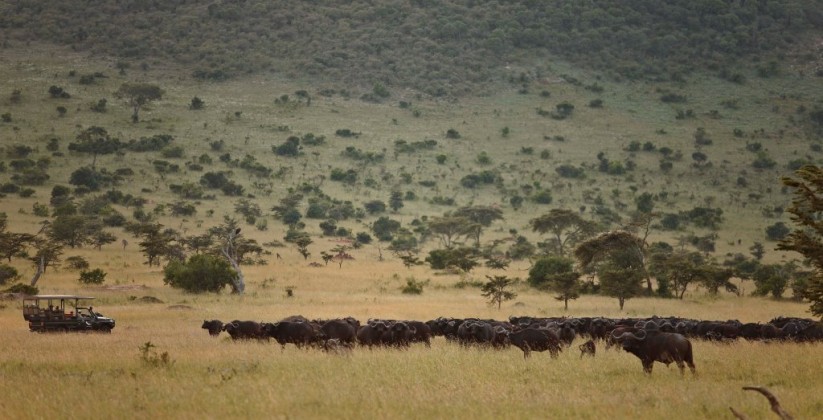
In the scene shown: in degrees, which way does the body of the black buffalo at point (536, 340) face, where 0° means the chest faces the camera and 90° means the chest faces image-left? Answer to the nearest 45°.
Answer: approximately 90°

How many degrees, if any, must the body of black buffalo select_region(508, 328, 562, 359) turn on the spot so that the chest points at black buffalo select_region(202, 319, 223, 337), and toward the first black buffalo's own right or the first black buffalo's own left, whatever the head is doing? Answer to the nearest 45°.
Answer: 0° — it already faces it

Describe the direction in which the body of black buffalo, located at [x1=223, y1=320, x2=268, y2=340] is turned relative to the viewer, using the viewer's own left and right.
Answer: facing to the left of the viewer

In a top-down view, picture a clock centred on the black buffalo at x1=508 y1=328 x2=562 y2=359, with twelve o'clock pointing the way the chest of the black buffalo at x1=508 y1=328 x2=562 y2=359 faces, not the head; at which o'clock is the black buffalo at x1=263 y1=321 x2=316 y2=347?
the black buffalo at x1=263 y1=321 x2=316 y2=347 is roughly at 12 o'clock from the black buffalo at x1=508 y1=328 x2=562 y2=359.

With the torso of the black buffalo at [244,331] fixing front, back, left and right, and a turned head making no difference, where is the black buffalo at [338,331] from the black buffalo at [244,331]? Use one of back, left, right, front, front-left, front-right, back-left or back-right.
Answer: back-left

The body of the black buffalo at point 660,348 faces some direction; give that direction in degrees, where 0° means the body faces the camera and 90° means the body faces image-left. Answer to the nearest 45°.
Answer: approximately 90°

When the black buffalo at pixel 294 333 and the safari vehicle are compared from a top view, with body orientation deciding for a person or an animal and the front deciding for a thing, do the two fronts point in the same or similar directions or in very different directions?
very different directions

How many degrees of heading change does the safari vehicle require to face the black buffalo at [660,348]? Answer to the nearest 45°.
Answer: approximately 45° to its right

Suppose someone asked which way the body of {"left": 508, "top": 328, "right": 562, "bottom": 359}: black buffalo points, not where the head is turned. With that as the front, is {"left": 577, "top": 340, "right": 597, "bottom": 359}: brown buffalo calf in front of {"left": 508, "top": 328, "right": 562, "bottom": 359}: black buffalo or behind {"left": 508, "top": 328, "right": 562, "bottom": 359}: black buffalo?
behind

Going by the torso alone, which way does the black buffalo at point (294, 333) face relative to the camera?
to the viewer's left

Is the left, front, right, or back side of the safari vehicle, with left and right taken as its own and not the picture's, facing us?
right

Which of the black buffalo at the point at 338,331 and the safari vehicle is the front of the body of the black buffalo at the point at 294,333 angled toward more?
the safari vehicle
